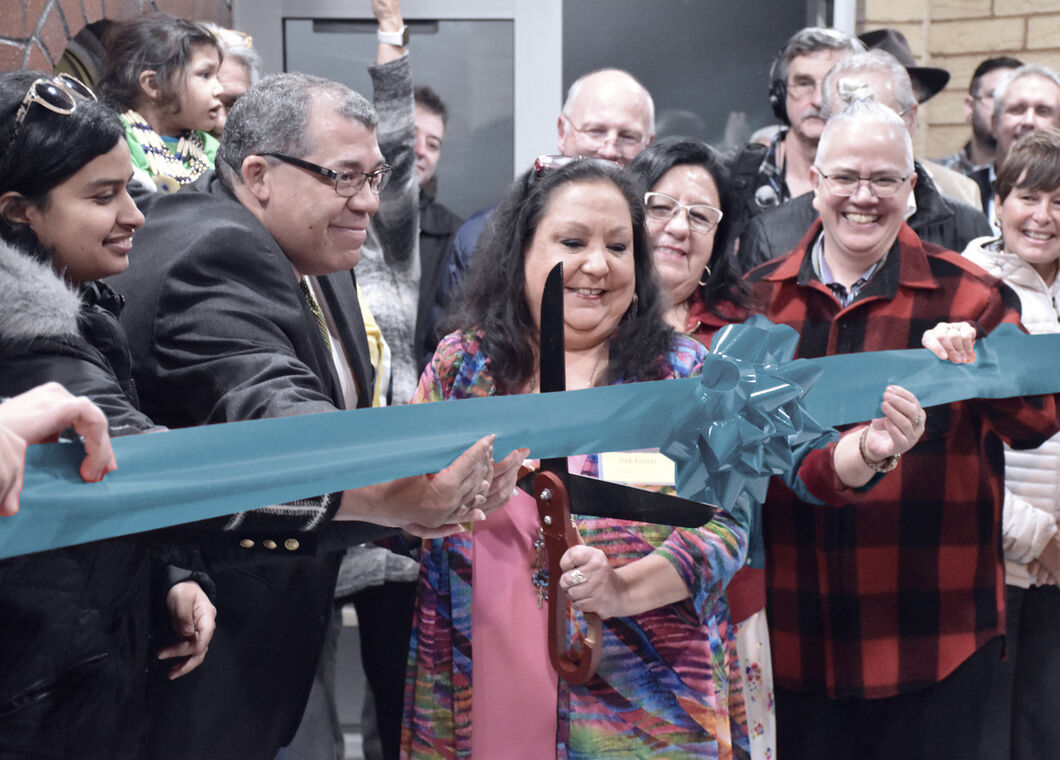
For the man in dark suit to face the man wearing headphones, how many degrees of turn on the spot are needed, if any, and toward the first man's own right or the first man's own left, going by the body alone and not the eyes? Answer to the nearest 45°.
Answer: approximately 90° to the first man's own left

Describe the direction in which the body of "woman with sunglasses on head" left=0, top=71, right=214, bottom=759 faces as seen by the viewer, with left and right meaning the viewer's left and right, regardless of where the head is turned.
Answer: facing to the right of the viewer

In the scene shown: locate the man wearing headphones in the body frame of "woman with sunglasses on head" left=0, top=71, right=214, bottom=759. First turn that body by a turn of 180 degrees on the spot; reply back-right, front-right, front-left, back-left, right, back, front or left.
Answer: back-right

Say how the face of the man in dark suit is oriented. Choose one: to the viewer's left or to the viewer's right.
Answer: to the viewer's right

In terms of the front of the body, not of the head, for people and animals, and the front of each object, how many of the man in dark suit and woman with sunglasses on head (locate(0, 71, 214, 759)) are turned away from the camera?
0
